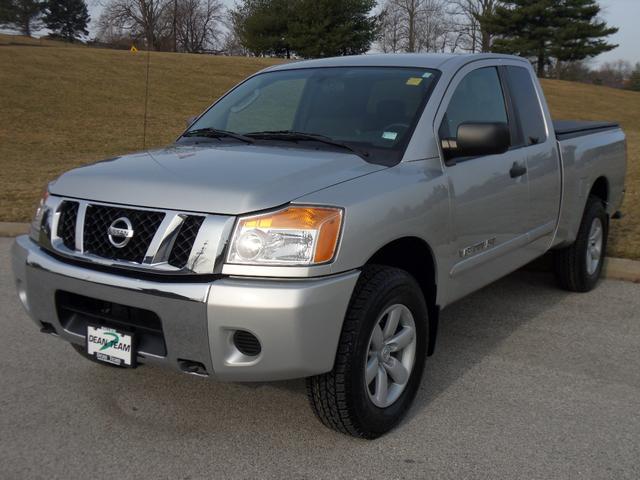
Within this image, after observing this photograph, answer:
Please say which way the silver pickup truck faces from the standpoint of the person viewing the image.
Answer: facing the viewer and to the left of the viewer

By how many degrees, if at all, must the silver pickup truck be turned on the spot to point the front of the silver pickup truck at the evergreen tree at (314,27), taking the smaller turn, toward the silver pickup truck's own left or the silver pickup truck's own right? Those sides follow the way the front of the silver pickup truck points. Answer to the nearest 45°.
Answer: approximately 135° to the silver pickup truck's own right

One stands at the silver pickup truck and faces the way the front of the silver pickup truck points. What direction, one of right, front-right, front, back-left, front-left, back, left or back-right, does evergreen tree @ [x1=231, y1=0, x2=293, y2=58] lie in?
back-right
